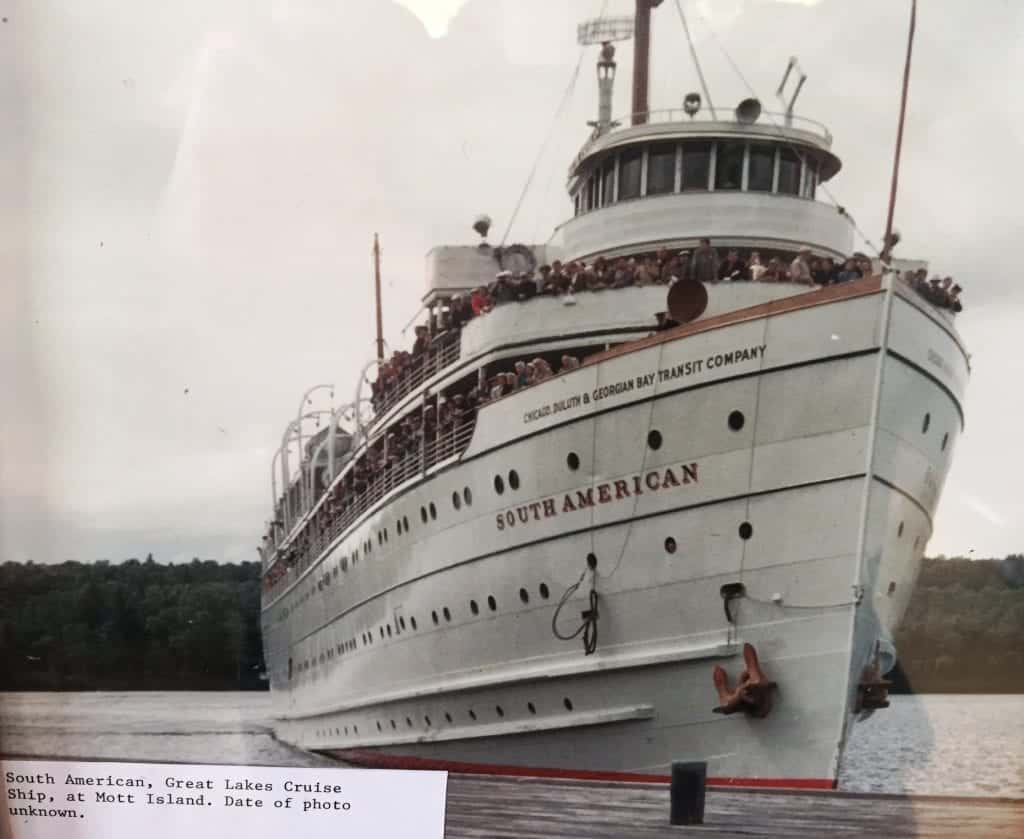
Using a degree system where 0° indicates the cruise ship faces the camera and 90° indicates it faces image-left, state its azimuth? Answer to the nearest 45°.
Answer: approximately 315°
